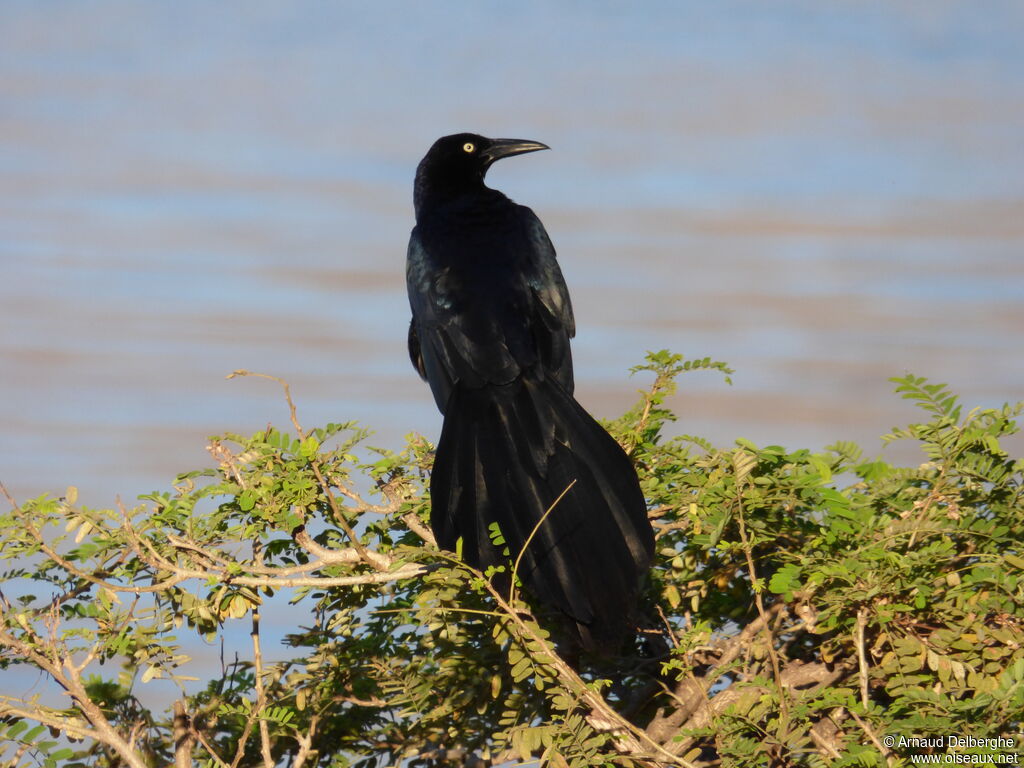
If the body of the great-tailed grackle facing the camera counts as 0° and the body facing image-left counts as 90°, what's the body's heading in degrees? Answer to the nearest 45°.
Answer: approximately 180°
